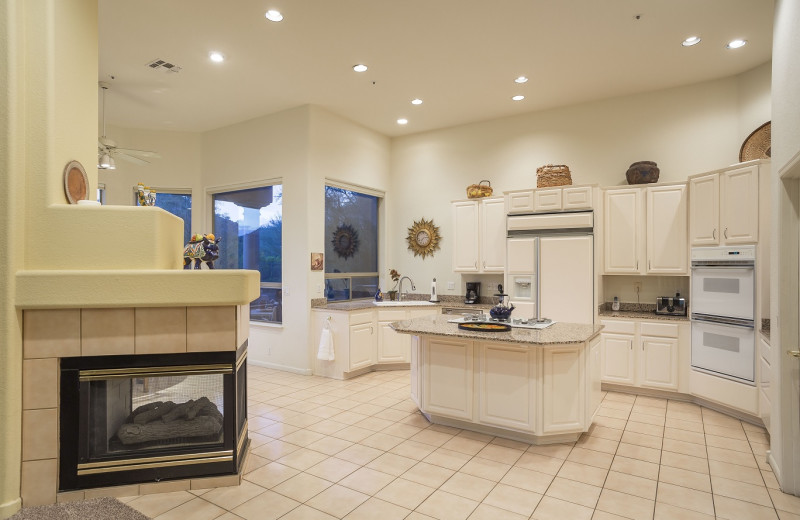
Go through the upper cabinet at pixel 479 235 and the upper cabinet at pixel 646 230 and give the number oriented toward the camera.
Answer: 2

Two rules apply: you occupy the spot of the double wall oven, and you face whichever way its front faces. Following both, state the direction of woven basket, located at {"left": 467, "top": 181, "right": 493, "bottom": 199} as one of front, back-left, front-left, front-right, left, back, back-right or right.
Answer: front-right

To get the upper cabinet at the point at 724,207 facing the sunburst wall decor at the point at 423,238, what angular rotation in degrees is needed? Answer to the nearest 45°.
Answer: approximately 45° to its right

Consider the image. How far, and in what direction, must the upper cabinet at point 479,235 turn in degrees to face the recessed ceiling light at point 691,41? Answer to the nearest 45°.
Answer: approximately 45° to its left

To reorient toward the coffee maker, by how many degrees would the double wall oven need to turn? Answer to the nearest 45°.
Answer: approximately 45° to its right

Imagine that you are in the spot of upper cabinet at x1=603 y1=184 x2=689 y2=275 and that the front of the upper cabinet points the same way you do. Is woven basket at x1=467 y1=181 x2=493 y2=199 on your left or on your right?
on your right

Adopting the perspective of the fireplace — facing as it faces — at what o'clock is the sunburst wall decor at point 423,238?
The sunburst wall decor is roughly at 8 o'clock from the fireplace.

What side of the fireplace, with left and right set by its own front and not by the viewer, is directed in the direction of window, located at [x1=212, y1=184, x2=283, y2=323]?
back

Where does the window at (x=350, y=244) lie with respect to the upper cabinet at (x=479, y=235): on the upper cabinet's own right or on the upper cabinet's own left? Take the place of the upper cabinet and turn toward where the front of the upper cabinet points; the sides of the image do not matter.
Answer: on the upper cabinet's own right

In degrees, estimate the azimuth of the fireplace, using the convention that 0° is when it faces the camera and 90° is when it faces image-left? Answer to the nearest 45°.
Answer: approximately 0°

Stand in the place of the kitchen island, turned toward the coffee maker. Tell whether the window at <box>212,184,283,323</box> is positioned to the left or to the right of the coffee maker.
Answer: left

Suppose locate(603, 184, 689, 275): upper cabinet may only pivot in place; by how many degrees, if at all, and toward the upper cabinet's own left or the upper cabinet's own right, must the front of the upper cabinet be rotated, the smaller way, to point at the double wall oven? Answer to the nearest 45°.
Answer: approximately 45° to the upper cabinet's own left
